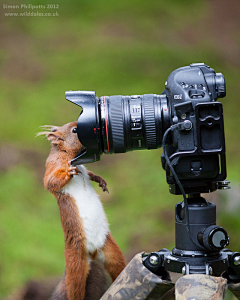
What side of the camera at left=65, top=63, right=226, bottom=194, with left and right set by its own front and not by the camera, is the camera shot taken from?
left
